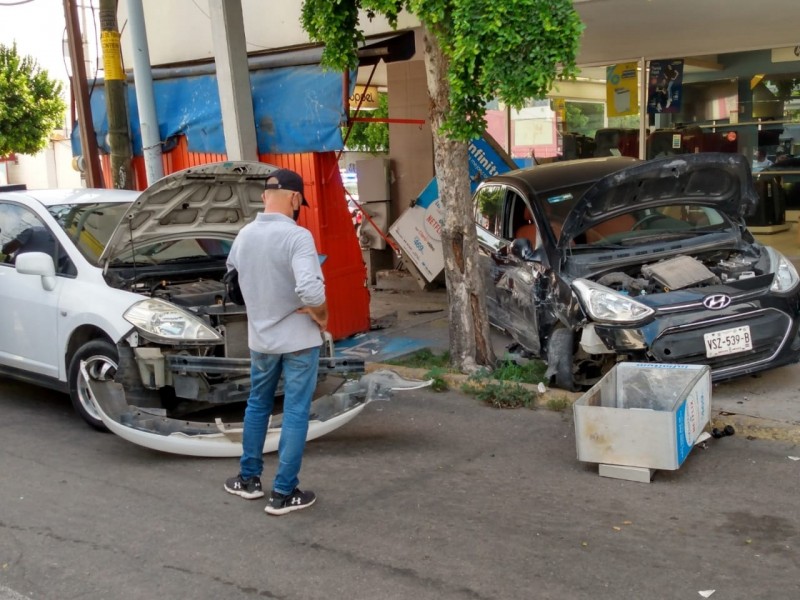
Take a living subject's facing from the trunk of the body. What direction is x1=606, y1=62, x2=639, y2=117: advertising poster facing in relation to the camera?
toward the camera

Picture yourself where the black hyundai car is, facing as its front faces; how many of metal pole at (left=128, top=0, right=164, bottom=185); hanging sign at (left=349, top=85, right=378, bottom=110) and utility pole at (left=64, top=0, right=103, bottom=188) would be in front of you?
0

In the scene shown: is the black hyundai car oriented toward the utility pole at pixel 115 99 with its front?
no

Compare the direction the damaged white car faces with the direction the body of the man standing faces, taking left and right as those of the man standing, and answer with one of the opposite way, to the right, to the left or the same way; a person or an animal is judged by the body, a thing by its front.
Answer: to the right

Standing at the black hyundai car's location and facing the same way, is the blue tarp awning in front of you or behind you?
behind

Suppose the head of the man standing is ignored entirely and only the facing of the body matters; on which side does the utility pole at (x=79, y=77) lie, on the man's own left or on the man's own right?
on the man's own left

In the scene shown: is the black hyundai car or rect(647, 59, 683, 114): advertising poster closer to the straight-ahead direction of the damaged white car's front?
the black hyundai car

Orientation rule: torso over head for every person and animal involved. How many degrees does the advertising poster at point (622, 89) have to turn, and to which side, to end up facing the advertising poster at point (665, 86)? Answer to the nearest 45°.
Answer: approximately 90° to its left

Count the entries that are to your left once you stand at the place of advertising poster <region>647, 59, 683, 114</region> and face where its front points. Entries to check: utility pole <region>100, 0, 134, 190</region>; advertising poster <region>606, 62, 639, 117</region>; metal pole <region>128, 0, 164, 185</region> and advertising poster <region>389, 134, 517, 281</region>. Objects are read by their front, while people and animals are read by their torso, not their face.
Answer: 0

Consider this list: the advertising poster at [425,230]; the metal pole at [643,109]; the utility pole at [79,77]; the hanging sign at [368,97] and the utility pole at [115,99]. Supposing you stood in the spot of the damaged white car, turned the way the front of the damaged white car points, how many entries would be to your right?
0

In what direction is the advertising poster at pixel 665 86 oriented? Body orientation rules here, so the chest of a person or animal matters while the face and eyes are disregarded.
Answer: toward the camera

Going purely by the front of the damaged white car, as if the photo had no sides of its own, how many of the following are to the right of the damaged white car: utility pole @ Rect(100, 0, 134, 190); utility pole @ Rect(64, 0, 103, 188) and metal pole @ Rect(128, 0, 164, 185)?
0

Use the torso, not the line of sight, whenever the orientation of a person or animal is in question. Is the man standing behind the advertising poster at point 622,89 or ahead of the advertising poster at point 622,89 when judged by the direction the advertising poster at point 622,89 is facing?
ahead

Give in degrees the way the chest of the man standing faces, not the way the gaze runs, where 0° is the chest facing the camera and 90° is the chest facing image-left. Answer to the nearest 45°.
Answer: approximately 225°

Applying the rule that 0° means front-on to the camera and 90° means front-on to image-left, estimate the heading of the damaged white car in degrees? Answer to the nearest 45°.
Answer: approximately 315°

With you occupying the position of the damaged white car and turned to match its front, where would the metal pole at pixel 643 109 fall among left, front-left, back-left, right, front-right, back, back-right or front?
left

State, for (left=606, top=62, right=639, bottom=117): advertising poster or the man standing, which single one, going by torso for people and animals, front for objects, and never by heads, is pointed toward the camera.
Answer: the advertising poster
